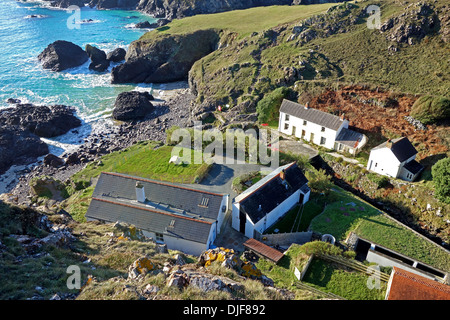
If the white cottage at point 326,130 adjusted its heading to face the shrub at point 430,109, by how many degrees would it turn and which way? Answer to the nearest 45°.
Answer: approximately 135° to its left

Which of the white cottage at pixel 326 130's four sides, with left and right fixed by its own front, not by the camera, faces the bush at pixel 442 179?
left

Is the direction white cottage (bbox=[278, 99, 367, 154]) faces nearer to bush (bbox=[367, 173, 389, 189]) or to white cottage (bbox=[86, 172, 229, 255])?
the white cottage

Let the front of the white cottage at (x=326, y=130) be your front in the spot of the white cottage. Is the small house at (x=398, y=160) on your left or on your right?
on your left

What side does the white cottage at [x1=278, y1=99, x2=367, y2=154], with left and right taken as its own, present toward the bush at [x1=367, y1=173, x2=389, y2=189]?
left

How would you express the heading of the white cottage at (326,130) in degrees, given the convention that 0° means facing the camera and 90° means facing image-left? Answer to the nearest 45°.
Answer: approximately 45°

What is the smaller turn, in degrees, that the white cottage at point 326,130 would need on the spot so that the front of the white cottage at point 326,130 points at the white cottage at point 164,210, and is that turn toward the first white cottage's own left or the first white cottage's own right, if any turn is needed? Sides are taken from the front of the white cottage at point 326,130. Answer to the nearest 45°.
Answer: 0° — it already faces it
